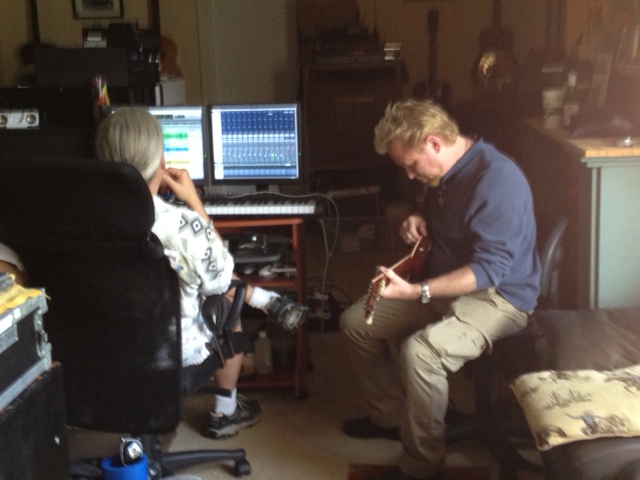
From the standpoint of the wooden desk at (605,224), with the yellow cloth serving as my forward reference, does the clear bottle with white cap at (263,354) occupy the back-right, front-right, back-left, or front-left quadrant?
front-right

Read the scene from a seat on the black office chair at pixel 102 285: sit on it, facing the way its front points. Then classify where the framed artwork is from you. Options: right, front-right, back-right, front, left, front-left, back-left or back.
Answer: front-left

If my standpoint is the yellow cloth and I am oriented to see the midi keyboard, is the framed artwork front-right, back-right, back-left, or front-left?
front-left

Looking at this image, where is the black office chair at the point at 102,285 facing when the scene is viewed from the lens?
facing away from the viewer and to the right of the viewer

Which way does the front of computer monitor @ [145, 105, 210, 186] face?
toward the camera

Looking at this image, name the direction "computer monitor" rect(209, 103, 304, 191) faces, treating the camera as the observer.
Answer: facing the viewer

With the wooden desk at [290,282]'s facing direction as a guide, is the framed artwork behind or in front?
behind

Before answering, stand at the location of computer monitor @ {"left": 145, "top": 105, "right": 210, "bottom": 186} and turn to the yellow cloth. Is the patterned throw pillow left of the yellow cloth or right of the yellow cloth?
left

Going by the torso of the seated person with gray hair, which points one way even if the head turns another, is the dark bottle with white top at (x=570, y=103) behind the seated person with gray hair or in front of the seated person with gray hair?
in front

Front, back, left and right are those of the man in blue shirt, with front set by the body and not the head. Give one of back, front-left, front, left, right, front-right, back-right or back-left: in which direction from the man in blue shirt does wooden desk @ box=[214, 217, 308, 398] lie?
front-right

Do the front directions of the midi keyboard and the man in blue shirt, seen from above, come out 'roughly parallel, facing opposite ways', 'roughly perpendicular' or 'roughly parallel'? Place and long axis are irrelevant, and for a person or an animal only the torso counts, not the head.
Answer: roughly perpendicular

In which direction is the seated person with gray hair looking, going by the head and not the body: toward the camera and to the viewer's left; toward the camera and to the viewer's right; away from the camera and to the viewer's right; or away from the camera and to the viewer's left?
away from the camera and to the viewer's right

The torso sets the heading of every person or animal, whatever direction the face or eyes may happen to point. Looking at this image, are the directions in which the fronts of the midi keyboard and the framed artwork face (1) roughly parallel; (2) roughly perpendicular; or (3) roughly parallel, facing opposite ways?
roughly parallel

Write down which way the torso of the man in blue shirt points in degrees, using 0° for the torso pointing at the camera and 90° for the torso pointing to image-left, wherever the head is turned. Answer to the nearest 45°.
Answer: approximately 90°
